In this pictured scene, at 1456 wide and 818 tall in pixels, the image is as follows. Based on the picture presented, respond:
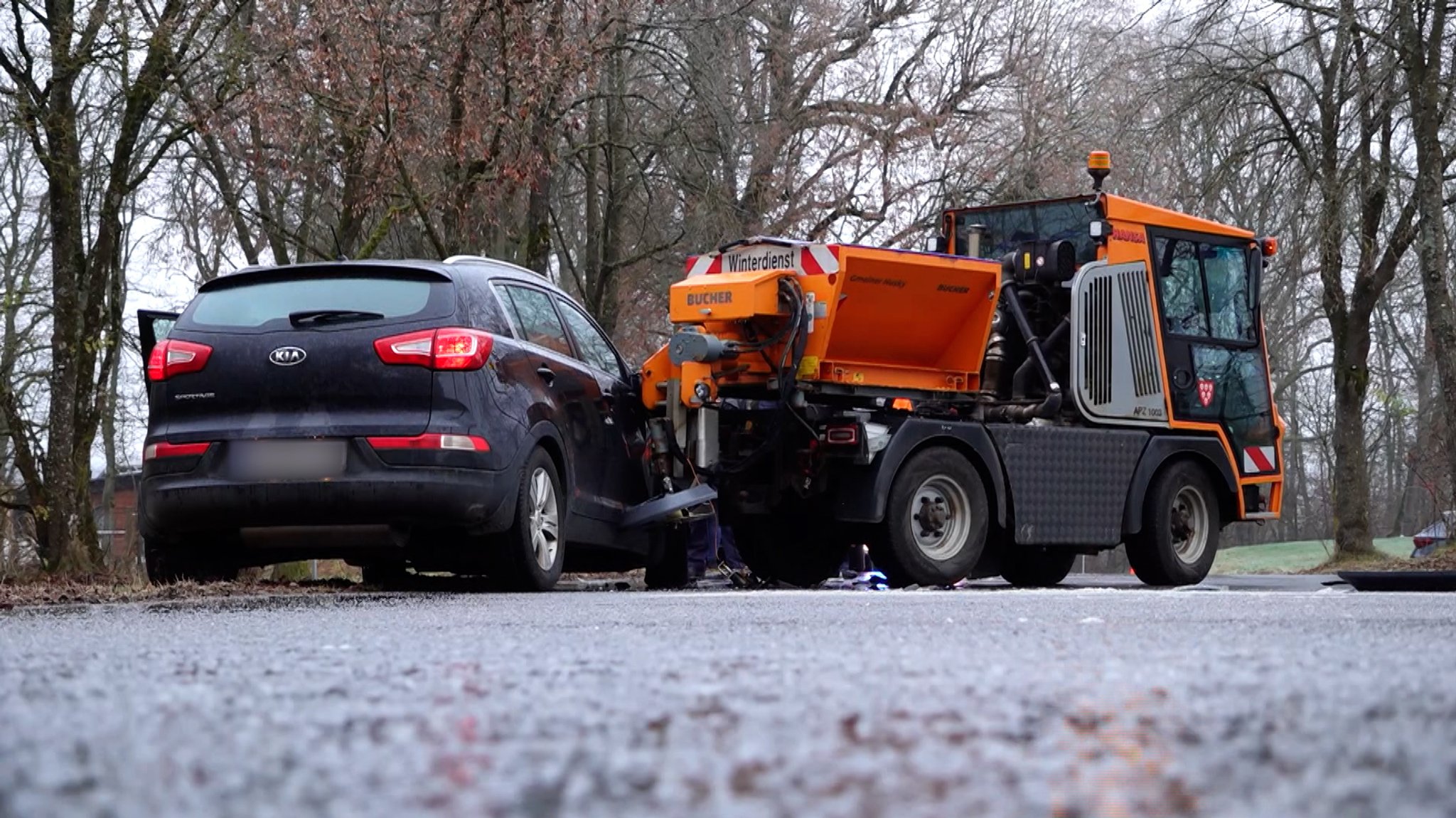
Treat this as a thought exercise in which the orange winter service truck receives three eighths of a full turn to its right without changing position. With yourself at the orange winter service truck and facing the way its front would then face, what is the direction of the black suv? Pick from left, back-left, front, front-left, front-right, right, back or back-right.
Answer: front-right

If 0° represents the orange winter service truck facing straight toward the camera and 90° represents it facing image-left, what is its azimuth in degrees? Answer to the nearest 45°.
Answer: approximately 225°

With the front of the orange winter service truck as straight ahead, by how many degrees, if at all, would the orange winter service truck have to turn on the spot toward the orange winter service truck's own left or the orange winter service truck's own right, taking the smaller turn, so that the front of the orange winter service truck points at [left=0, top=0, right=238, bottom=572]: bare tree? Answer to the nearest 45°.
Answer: approximately 135° to the orange winter service truck's own left

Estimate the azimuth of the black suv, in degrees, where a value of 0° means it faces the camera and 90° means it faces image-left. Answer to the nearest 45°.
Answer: approximately 225°
